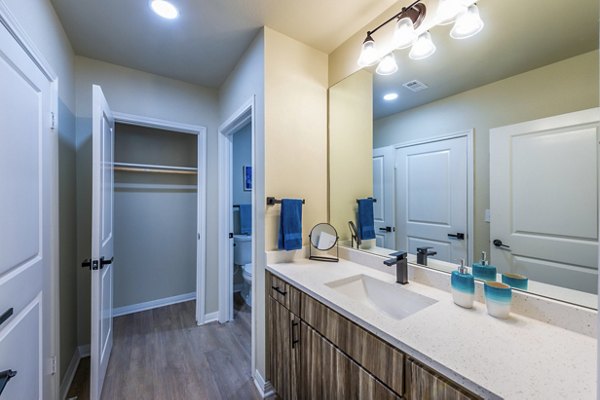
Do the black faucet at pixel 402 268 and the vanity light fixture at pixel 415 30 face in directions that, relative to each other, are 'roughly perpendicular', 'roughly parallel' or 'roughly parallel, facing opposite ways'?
roughly parallel

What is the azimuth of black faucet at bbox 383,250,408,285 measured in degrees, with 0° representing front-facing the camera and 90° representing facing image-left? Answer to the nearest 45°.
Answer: approximately 45°

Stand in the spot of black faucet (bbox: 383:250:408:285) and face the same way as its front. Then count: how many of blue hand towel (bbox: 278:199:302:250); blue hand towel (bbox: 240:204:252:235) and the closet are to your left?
0

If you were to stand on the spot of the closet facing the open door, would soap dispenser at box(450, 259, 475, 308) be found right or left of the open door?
left

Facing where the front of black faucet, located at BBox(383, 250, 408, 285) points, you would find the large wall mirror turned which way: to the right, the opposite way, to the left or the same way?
the same way

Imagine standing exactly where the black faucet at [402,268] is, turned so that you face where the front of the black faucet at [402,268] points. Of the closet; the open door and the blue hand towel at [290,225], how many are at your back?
0

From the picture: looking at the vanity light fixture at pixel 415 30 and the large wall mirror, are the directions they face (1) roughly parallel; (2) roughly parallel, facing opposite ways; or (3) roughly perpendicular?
roughly parallel

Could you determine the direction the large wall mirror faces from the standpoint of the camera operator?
facing the viewer and to the left of the viewer

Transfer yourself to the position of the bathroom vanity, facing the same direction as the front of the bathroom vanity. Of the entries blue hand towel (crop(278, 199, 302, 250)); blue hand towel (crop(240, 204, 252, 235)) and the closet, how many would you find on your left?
0

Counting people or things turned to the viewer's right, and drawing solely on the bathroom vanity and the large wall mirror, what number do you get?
0

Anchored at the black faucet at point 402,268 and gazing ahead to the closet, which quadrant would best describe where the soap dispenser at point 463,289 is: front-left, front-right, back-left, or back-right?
back-left

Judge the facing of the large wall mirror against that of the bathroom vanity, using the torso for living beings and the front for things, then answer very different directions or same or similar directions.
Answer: same or similar directions

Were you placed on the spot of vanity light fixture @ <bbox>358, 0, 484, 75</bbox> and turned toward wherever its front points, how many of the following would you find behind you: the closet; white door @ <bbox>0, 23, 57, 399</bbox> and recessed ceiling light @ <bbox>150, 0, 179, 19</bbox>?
0

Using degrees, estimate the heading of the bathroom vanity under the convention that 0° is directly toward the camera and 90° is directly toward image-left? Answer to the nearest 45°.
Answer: approximately 45°

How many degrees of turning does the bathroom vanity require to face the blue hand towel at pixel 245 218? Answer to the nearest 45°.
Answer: approximately 90° to its right
